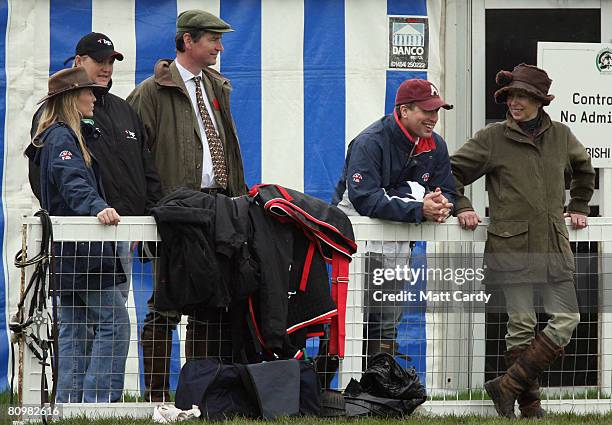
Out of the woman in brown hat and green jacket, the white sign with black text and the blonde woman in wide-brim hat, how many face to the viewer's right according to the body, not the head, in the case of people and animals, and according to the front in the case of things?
1

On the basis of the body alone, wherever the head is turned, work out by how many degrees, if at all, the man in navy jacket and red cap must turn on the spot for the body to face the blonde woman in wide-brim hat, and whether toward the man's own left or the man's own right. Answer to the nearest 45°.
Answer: approximately 135° to the man's own right

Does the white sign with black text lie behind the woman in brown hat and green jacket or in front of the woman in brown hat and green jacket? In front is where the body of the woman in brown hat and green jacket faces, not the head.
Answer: behind

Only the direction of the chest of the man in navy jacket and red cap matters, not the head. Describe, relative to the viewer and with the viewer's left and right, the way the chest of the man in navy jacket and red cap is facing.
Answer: facing the viewer and to the right of the viewer

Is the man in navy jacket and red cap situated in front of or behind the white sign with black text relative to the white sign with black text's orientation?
in front

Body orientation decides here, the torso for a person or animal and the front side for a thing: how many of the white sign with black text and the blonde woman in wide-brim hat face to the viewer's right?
1

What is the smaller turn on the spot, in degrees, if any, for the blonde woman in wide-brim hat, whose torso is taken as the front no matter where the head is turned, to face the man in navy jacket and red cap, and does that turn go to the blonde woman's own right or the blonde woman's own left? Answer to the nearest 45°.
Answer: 0° — they already face them

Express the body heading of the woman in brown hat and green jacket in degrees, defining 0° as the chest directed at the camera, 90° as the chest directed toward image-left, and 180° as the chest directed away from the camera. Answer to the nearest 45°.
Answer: approximately 0°

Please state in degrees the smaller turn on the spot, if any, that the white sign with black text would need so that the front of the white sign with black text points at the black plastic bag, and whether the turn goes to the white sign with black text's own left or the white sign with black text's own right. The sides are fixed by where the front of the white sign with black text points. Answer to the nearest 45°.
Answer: approximately 45° to the white sign with black text's own right

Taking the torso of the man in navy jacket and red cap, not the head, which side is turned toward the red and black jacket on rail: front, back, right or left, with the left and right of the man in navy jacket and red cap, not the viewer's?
right

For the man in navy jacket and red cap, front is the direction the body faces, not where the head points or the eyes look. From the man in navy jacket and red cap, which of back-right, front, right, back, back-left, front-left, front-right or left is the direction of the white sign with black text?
left
